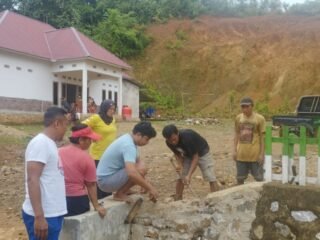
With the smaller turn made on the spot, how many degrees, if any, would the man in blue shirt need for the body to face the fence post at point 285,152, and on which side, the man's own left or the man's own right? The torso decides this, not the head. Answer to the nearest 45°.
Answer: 0° — they already face it

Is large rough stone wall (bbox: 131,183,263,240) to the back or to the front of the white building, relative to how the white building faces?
to the front

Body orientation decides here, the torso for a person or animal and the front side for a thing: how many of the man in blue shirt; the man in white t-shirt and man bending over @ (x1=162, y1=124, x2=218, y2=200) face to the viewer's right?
2

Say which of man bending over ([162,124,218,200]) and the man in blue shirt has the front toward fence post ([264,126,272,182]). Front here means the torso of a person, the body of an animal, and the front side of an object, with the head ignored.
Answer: the man in blue shirt

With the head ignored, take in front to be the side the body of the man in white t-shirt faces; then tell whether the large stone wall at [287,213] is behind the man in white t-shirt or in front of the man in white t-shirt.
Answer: in front

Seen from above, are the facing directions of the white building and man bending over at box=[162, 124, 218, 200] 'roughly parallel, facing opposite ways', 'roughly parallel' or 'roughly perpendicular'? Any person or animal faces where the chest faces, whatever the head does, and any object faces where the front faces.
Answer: roughly perpendicular

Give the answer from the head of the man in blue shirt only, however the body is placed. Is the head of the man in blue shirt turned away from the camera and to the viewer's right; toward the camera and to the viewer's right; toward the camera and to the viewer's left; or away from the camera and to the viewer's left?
toward the camera and to the viewer's right

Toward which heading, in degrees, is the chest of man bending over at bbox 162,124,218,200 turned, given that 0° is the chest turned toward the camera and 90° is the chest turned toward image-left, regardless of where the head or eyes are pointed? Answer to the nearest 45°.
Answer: approximately 45°

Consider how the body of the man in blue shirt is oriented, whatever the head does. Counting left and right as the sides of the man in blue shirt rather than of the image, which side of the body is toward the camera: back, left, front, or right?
right

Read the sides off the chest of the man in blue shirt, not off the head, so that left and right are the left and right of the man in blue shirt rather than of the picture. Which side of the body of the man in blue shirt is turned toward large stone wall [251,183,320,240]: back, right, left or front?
front

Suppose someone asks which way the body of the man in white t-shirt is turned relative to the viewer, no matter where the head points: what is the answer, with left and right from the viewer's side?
facing to the right of the viewer

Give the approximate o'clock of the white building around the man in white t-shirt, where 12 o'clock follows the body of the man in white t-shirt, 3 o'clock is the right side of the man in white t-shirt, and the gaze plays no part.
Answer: The white building is roughly at 9 o'clock from the man in white t-shirt.
